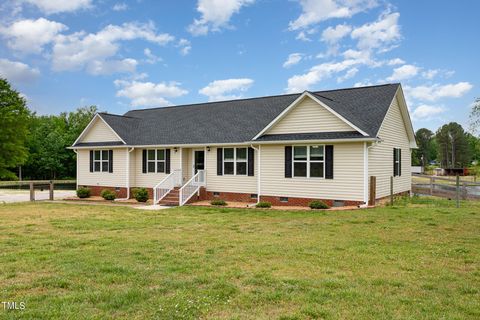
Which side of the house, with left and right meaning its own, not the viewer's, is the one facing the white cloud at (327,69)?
back

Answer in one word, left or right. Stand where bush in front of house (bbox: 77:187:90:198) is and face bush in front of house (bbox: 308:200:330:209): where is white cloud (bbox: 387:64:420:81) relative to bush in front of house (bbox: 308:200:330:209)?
left

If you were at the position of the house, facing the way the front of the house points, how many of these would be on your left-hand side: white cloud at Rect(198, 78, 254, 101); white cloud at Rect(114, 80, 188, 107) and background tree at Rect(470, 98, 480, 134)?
1

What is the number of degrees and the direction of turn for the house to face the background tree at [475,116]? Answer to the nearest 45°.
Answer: approximately 90° to its left

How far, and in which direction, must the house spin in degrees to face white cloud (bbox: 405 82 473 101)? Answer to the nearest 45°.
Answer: approximately 180°

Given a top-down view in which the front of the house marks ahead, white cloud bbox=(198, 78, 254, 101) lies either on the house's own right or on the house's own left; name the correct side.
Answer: on the house's own right

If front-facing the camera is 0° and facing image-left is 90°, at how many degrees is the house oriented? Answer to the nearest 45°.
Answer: approximately 45°

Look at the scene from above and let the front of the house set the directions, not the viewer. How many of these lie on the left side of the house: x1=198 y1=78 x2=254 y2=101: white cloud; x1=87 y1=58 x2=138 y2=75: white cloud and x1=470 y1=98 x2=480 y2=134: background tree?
1

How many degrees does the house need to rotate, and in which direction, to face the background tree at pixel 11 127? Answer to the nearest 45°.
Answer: approximately 90° to its right

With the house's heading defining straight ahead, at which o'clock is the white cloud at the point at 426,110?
The white cloud is roughly at 6 o'clock from the house.
